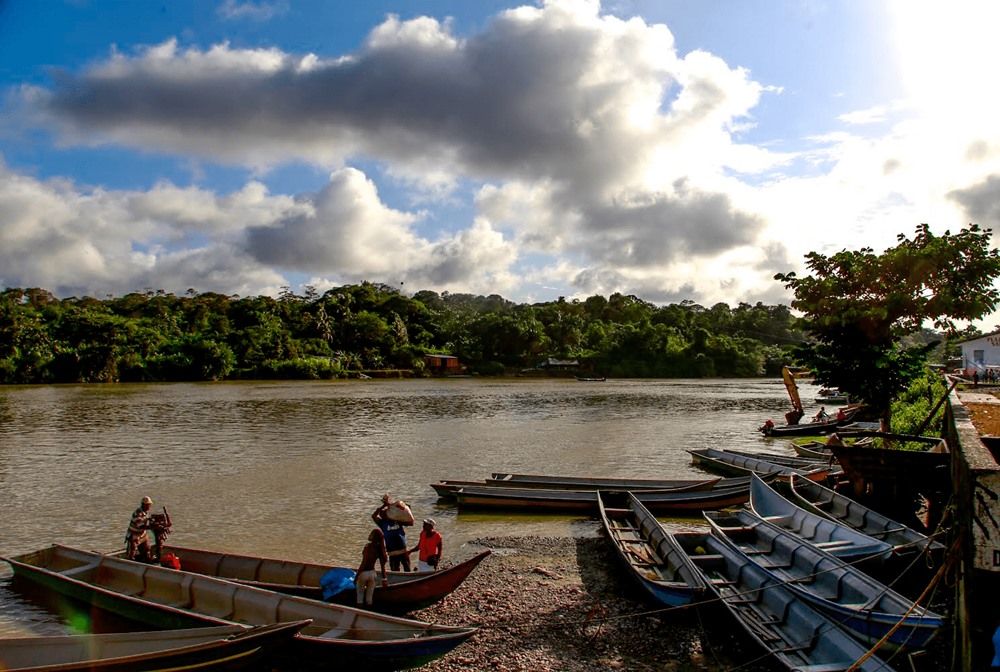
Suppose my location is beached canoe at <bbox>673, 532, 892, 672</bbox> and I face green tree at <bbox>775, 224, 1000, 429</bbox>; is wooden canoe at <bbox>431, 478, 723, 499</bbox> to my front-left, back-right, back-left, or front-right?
front-left

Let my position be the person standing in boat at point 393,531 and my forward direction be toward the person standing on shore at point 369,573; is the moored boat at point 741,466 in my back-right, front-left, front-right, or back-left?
back-left

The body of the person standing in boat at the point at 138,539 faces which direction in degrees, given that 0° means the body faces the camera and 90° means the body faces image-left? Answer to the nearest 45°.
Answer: approximately 270°

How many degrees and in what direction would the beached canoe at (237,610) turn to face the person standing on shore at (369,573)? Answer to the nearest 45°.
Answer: approximately 45° to its left

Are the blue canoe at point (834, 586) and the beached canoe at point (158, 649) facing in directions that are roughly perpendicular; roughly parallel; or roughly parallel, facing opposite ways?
roughly perpendicular

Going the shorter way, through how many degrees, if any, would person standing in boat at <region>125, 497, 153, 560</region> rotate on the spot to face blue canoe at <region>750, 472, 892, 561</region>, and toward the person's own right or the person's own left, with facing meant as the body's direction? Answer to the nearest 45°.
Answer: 0° — they already face it

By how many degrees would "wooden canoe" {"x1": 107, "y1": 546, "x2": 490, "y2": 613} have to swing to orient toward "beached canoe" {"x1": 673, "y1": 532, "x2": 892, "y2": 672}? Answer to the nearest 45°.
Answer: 0° — it already faces it
